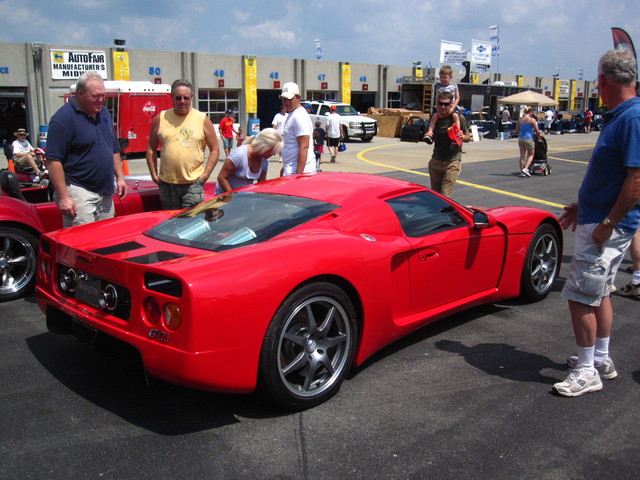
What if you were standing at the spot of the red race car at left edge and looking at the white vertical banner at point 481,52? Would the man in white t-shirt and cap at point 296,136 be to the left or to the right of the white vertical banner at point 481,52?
right

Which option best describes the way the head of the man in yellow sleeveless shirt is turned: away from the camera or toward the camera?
toward the camera

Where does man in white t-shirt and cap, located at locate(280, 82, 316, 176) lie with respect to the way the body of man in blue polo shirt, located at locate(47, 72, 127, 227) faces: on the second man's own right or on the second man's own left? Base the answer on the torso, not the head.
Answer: on the second man's own left

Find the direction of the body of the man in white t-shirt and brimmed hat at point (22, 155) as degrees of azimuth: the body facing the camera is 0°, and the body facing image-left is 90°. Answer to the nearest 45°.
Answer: approximately 315°

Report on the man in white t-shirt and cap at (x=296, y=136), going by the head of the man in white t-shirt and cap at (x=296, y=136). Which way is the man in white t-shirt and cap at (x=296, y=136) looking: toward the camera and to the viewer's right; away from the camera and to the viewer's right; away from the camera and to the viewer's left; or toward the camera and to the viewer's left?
toward the camera and to the viewer's left

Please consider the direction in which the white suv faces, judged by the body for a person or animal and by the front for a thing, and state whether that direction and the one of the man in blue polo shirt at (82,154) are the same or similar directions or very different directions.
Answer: same or similar directions

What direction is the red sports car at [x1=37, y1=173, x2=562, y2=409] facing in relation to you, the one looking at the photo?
facing away from the viewer and to the right of the viewer

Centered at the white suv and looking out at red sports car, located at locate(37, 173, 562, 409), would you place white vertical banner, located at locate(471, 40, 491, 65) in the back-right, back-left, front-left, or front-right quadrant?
back-left

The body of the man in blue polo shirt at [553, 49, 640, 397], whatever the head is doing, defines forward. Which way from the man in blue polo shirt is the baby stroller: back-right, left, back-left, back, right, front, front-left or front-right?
right

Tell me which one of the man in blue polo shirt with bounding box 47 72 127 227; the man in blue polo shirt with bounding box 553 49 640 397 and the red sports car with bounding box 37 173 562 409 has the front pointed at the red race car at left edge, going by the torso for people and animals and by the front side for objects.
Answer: the man in blue polo shirt with bounding box 553 49 640 397

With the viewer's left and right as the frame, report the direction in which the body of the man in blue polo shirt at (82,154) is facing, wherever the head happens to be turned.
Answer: facing the viewer and to the right of the viewer

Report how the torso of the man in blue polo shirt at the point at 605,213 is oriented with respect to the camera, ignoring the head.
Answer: to the viewer's left

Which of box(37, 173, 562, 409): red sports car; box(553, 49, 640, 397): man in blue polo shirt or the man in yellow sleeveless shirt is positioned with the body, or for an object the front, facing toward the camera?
the man in yellow sleeveless shirt

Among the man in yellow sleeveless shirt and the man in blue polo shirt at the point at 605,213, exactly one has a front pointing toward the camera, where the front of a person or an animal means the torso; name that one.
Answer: the man in yellow sleeveless shirt

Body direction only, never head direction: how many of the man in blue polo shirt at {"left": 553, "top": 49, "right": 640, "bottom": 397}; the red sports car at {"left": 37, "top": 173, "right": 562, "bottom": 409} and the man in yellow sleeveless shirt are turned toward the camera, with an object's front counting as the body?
1

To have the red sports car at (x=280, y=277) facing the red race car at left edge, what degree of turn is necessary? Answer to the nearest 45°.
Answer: approximately 90° to its left

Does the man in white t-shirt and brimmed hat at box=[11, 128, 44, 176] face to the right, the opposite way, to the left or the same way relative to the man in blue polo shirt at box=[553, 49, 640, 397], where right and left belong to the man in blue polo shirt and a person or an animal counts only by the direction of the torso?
the opposite way

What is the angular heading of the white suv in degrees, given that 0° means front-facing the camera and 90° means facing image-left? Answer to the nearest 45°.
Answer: approximately 315°

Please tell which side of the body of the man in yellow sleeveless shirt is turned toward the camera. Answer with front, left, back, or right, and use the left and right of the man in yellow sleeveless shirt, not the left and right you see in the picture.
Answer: front

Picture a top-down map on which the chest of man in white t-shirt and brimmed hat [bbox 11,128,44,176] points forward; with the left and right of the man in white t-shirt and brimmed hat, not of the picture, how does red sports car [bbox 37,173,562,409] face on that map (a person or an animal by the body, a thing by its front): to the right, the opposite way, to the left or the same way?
to the left

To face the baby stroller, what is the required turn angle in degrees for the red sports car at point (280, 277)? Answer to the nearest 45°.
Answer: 0° — it already faces it
